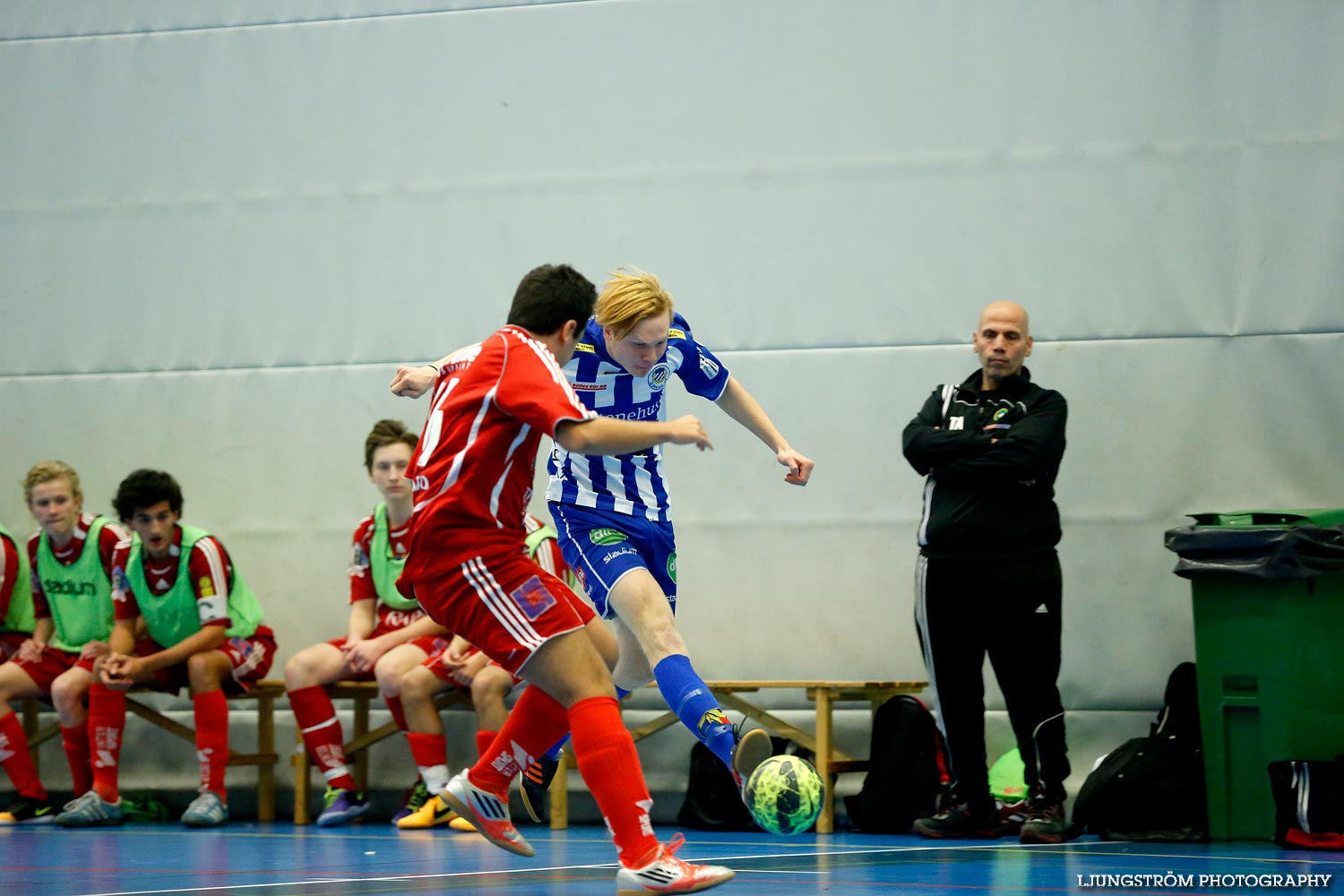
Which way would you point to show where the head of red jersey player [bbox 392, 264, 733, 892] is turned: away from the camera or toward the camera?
away from the camera

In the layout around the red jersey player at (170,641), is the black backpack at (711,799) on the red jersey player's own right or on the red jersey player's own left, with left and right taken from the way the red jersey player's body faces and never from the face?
on the red jersey player's own left

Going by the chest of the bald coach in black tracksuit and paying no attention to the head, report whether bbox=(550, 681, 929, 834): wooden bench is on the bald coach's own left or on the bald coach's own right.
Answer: on the bald coach's own right

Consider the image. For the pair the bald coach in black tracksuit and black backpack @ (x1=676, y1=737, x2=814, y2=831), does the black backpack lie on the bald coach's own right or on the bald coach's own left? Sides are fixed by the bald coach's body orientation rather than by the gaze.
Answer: on the bald coach's own right

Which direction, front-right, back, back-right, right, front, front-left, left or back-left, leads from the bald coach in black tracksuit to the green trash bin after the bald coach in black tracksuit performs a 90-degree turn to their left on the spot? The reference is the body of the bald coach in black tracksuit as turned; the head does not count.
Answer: front

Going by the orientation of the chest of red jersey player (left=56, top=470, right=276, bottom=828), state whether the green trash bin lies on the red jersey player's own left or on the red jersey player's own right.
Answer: on the red jersey player's own left

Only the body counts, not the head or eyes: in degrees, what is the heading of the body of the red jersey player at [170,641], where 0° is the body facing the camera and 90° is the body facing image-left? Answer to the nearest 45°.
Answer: approximately 45°

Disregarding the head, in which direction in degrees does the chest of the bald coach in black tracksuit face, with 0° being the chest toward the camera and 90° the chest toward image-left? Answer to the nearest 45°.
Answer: approximately 0°

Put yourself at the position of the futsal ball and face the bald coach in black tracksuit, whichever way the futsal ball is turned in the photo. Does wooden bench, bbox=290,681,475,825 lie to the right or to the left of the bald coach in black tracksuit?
left

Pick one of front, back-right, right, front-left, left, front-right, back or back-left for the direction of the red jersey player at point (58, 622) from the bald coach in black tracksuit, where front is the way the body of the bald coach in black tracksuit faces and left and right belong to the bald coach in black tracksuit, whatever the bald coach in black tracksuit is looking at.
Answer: right

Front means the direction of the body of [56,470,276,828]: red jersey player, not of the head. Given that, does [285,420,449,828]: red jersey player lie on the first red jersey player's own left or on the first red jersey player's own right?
on the first red jersey player's own left
